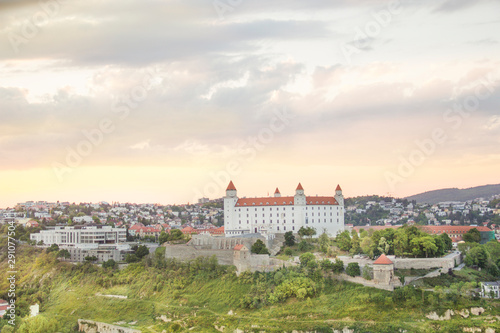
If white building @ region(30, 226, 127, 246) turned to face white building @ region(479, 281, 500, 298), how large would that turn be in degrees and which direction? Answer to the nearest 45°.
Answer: approximately 45° to its left

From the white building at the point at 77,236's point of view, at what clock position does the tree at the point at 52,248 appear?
The tree is roughly at 1 o'clock from the white building.

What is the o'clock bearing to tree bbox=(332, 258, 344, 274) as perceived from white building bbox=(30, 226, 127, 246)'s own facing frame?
The tree is roughly at 11 o'clock from the white building.

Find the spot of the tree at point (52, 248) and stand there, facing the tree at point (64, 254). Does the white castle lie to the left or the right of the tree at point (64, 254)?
left

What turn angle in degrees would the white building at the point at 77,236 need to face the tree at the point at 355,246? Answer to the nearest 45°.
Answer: approximately 45° to its left

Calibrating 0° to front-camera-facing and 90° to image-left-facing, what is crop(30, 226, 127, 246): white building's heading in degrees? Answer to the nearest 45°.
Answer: approximately 0°
